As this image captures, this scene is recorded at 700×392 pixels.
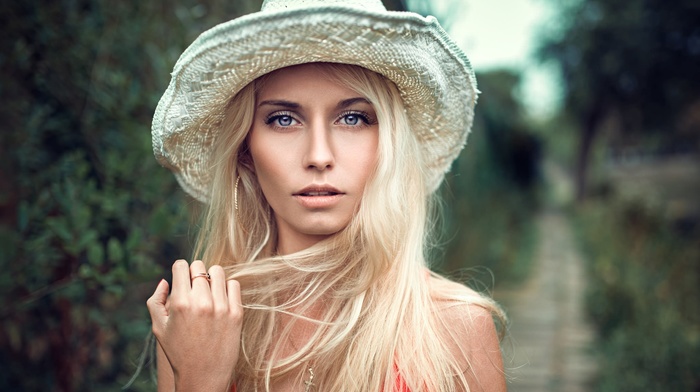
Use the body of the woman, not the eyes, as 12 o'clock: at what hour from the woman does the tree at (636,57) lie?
The tree is roughly at 7 o'clock from the woman.

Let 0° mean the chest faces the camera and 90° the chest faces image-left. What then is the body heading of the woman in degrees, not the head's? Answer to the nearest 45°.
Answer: approximately 0°
